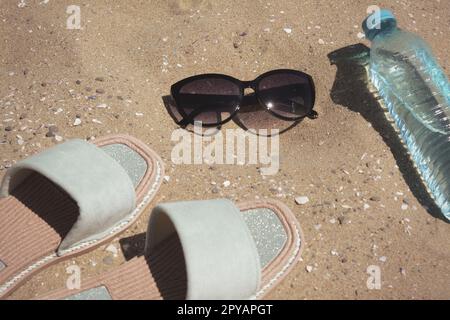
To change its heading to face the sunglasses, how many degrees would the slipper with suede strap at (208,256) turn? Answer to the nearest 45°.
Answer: approximately 45° to its left

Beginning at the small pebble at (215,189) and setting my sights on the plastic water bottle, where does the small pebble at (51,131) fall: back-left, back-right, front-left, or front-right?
back-left

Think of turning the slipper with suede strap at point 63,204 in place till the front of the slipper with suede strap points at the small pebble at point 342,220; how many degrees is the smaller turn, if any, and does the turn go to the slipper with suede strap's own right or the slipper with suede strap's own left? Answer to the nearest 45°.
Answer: approximately 45° to the slipper with suede strap's own right

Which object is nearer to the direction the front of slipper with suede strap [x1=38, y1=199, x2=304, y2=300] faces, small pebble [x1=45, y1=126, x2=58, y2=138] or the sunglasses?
the sunglasses

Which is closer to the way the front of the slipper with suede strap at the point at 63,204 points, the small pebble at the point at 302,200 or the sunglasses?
the sunglasses

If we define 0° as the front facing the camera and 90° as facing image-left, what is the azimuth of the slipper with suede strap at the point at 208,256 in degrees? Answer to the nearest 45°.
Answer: approximately 225°

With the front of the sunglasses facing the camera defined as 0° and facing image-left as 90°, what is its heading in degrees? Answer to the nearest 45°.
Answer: approximately 0°

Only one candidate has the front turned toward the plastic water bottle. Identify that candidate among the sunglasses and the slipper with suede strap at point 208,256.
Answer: the slipper with suede strap

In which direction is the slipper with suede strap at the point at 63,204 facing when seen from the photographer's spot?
facing away from the viewer and to the right of the viewer
